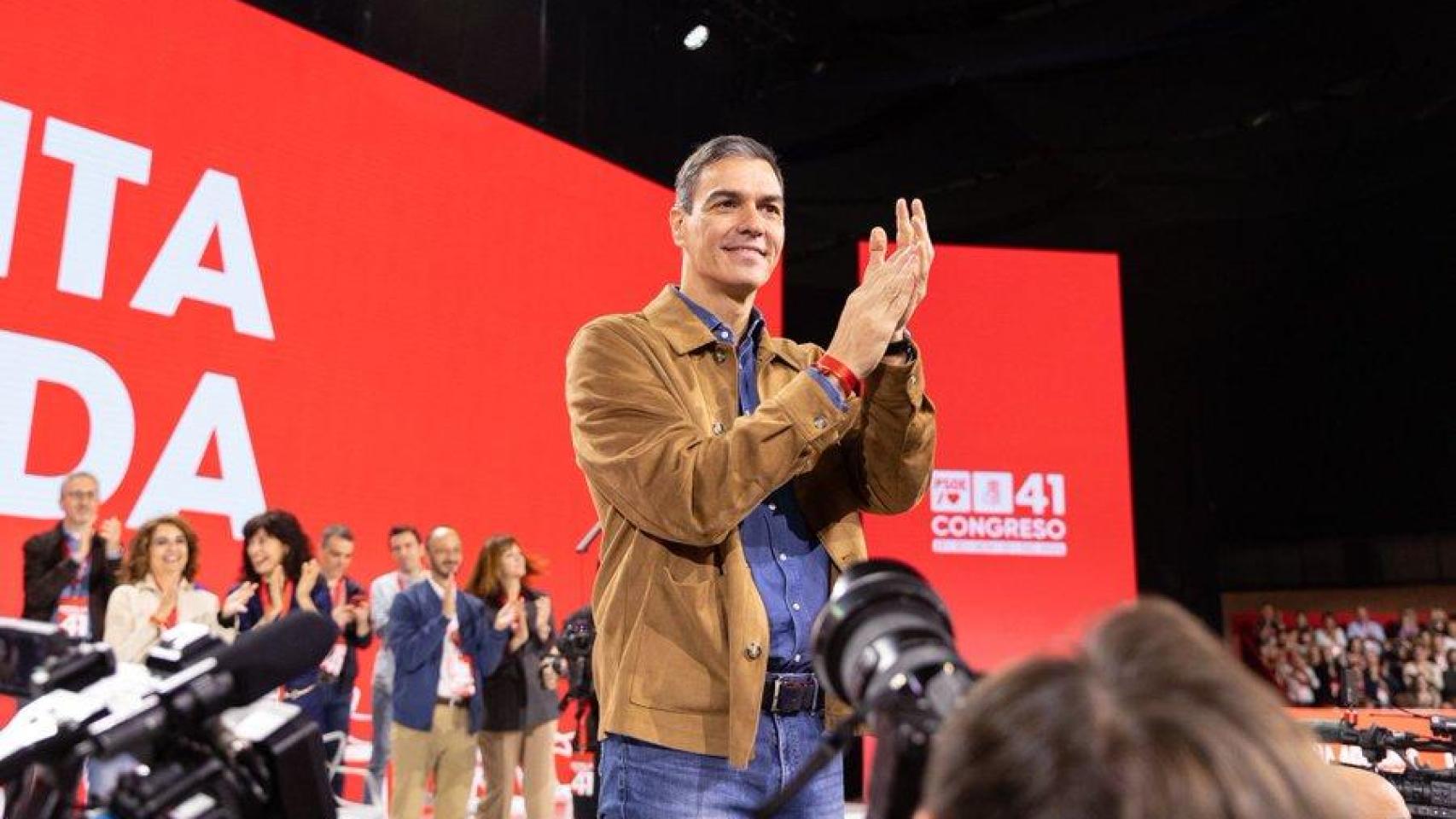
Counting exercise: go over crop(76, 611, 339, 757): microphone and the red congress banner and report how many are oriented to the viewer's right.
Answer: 1

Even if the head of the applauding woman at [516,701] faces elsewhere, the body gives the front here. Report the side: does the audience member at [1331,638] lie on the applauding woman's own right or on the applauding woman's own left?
on the applauding woman's own left

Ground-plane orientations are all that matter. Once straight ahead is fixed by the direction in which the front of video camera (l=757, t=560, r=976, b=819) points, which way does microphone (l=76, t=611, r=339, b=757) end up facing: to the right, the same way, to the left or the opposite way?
to the right

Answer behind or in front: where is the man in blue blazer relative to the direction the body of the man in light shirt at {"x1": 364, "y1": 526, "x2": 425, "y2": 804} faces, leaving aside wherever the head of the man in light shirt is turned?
in front

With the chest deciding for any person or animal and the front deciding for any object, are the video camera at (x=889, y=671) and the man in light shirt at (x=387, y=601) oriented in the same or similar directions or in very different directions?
very different directions

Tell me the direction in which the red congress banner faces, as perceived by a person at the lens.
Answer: facing the viewer

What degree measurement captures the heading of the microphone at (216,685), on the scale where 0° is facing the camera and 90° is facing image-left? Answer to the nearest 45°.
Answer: approximately 270°

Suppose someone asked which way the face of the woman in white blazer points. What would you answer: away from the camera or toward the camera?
toward the camera

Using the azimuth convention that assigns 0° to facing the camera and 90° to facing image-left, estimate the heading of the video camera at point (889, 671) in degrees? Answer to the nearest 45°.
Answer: approximately 135°

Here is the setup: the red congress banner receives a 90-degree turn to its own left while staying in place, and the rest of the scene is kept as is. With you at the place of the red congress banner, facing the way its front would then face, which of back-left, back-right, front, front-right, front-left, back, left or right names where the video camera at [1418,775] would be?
right

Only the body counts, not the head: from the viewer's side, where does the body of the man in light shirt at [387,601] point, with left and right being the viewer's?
facing the viewer and to the right of the viewer

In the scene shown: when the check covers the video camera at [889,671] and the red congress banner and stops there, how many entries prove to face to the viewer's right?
0

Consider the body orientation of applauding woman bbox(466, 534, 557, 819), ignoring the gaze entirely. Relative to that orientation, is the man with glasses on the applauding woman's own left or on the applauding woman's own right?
on the applauding woman's own right
